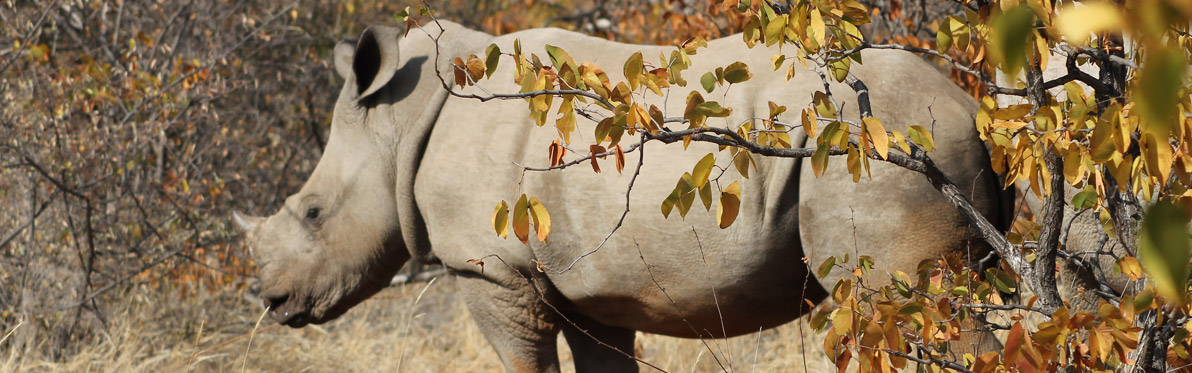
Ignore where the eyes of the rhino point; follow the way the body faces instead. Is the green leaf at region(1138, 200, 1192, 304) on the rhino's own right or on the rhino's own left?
on the rhino's own left

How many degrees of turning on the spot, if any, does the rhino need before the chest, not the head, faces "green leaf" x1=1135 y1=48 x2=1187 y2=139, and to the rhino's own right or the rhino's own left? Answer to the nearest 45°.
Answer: approximately 90° to the rhino's own left

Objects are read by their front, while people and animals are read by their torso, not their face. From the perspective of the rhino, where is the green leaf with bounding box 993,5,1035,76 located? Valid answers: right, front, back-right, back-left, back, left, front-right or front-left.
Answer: left

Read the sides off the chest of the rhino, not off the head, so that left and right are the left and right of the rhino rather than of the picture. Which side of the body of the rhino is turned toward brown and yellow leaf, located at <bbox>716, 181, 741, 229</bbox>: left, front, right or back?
left

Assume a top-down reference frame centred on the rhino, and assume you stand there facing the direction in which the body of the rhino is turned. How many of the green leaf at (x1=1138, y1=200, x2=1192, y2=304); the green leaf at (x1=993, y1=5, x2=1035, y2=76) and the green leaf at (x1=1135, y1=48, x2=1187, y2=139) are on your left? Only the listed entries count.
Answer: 3

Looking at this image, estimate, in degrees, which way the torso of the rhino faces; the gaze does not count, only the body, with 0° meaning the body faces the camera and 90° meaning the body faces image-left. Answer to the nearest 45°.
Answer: approximately 90°
